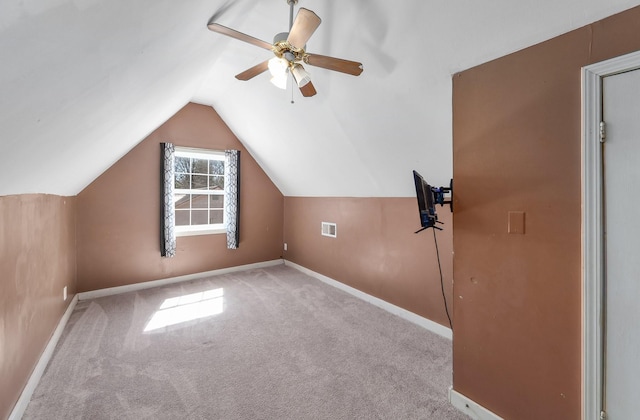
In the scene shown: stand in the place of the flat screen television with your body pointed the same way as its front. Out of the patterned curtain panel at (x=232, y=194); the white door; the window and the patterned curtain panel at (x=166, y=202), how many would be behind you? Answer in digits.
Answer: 1

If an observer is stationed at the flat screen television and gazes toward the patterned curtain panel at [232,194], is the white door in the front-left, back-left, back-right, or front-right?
back-left

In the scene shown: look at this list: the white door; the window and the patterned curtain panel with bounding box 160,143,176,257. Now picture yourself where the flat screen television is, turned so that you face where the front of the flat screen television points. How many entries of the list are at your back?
1

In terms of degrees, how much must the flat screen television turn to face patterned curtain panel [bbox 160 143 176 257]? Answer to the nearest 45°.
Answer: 0° — it already faces it

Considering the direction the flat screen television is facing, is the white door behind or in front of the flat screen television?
behind

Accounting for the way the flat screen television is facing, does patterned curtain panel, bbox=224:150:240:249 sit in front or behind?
in front

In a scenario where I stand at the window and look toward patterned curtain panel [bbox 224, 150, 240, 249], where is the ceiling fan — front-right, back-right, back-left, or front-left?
front-right

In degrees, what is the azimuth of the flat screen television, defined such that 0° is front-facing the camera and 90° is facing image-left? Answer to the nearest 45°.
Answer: approximately 90°

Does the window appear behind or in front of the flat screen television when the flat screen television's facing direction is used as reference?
in front
